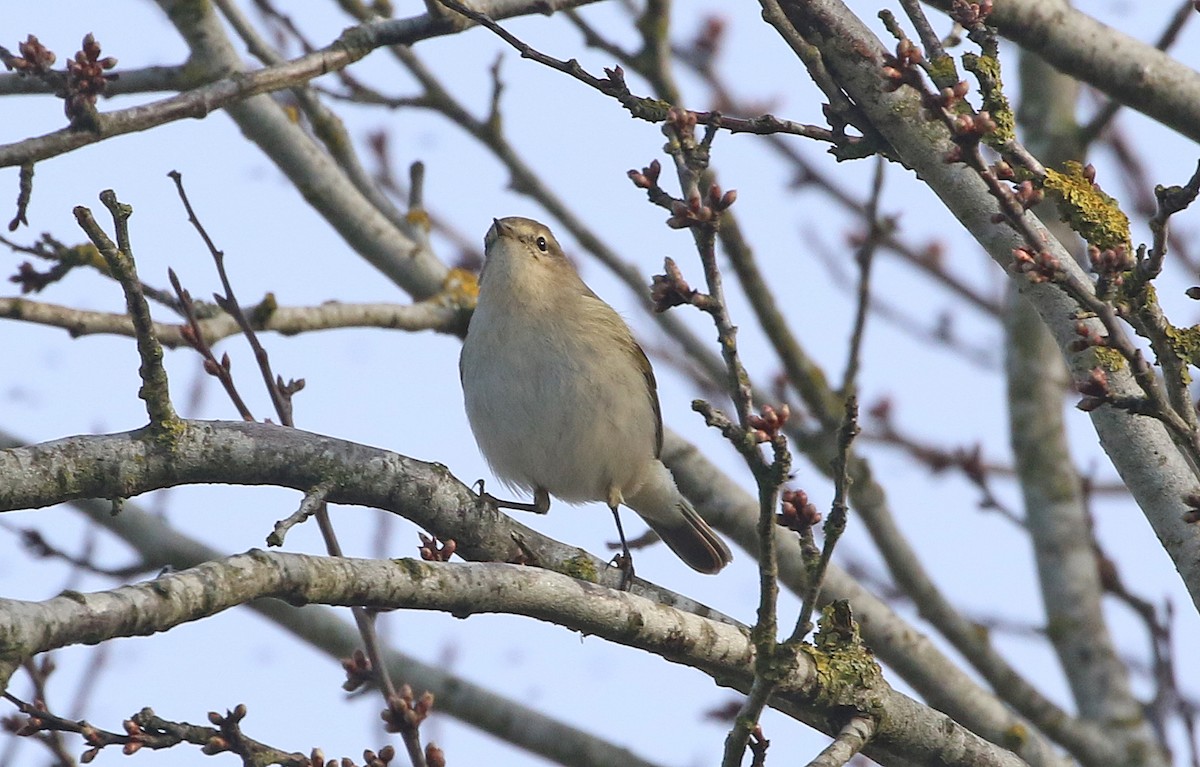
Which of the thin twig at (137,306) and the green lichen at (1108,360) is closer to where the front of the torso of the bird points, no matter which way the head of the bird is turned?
the thin twig

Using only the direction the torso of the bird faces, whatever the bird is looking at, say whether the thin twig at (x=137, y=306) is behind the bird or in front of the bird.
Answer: in front

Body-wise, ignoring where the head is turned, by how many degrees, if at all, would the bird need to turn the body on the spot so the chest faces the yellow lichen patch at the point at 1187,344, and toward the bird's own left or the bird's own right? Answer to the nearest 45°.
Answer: approximately 90° to the bird's own left

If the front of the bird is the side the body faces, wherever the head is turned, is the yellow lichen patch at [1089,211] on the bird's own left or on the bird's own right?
on the bird's own left

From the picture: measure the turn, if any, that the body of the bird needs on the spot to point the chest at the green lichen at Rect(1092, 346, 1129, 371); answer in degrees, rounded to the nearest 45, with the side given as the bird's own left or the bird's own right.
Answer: approximately 90° to the bird's own left

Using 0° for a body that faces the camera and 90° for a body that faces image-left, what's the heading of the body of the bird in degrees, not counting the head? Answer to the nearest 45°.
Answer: approximately 45°
